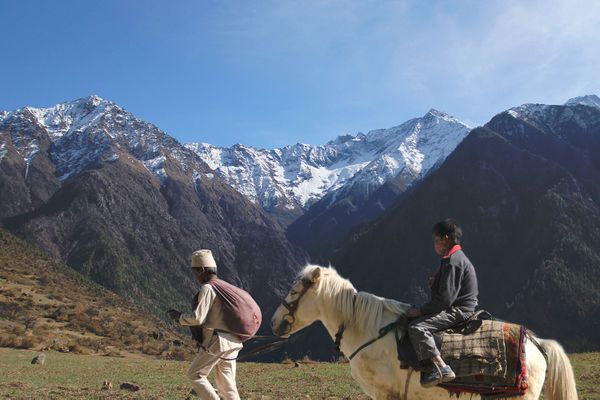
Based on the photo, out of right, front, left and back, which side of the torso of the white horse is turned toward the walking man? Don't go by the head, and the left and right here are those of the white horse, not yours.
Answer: front

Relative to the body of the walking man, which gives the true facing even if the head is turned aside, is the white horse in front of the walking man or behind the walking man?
behind

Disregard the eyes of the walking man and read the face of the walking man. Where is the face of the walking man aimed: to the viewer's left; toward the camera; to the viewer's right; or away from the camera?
to the viewer's left

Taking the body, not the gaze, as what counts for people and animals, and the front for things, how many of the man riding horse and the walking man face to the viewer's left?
2

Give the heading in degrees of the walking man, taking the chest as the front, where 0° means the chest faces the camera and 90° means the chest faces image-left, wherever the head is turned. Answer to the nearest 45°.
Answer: approximately 90°

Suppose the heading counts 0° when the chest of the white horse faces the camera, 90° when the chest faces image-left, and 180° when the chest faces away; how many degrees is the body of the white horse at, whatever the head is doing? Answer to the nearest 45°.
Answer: approximately 90°

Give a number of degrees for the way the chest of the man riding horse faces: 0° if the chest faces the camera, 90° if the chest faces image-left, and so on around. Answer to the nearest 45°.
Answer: approximately 90°

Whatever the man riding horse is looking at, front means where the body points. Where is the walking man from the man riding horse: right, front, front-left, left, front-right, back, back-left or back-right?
front
